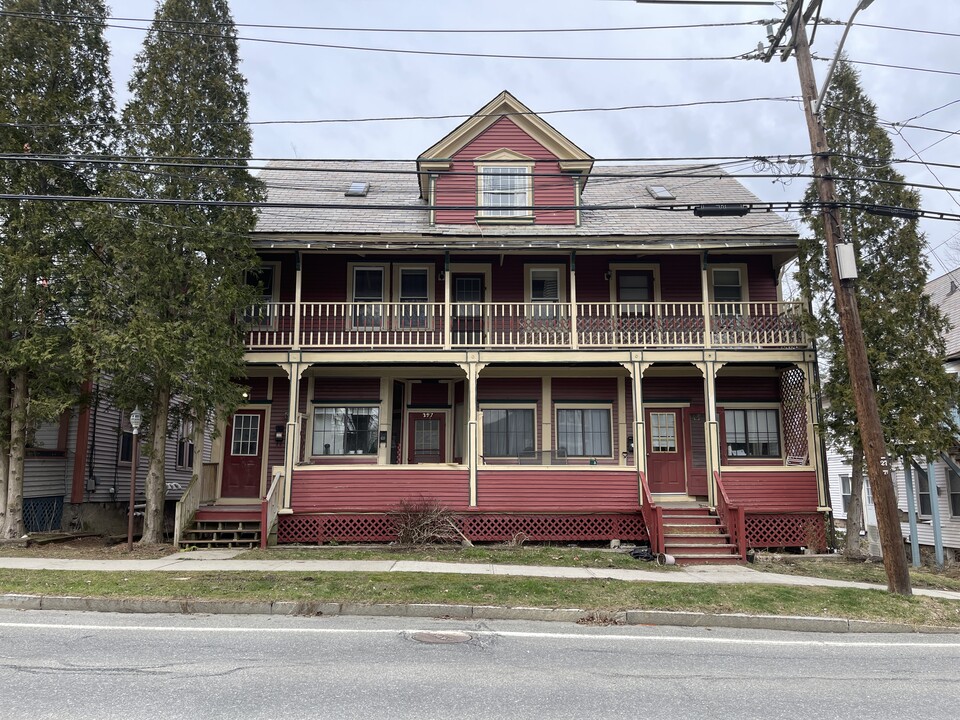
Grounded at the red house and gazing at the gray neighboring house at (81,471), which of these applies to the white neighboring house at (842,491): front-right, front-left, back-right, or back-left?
back-right

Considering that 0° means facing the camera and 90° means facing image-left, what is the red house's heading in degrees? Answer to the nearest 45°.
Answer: approximately 0°

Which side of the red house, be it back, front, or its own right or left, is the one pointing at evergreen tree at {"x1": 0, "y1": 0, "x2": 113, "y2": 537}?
right

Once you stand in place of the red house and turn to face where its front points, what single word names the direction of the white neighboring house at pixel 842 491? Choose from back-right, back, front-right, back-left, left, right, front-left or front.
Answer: back-left

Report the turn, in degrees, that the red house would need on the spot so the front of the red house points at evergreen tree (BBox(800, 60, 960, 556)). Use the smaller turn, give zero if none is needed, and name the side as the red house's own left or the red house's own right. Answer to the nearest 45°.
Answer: approximately 45° to the red house's own left

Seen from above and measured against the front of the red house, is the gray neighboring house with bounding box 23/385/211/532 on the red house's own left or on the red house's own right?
on the red house's own right

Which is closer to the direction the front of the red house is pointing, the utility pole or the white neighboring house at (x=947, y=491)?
the utility pole

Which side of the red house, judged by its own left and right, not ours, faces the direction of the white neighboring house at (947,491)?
left
